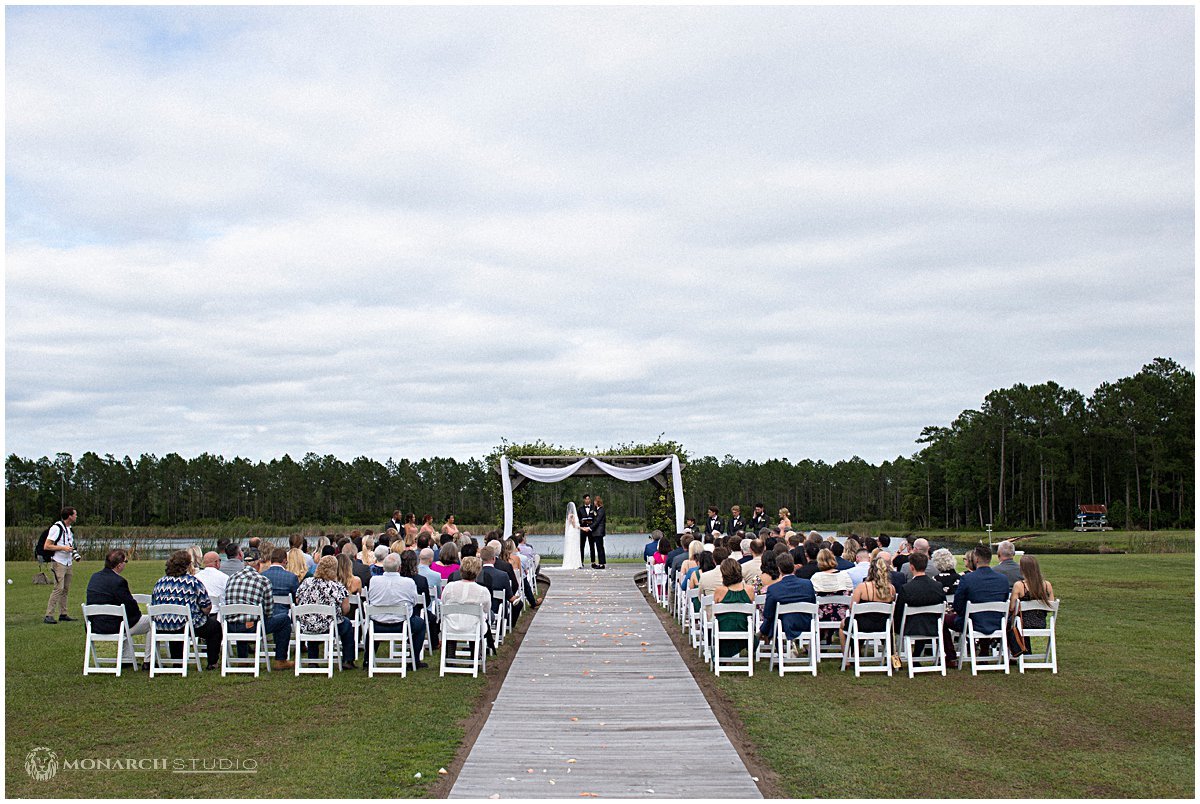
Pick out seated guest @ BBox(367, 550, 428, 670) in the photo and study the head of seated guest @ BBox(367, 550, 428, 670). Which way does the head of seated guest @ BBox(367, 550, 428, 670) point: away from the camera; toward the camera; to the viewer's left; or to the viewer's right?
away from the camera

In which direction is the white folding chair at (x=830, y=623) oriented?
away from the camera

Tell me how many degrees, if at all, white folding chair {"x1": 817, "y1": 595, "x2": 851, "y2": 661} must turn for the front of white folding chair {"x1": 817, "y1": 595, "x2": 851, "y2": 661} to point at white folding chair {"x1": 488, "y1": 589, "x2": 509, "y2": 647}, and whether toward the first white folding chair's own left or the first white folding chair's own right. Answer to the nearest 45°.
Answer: approximately 90° to the first white folding chair's own left

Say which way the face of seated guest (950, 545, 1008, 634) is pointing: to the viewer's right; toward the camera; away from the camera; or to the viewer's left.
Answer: away from the camera

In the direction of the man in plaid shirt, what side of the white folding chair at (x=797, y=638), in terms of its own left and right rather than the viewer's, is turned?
left

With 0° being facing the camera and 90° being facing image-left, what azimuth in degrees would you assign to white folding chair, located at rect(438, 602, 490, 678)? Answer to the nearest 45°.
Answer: approximately 180°

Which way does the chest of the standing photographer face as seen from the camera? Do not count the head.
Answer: to the viewer's right

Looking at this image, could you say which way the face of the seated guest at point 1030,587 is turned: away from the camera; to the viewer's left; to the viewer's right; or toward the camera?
away from the camera

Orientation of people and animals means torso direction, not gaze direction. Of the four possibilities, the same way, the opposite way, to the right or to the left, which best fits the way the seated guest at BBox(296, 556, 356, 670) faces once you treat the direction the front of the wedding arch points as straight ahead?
the opposite way

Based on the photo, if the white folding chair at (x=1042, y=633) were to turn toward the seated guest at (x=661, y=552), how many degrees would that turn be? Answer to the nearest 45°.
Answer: approximately 45° to its left

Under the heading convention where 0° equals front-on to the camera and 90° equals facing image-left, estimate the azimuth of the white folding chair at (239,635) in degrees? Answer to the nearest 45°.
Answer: approximately 180°

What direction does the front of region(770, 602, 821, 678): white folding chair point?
away from the camera

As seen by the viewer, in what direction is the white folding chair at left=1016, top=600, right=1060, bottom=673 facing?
away from the camera

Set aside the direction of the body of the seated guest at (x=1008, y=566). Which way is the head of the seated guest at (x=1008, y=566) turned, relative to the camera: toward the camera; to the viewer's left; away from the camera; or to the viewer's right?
away from the camera

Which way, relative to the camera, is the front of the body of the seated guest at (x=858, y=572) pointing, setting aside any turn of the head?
away from the camera

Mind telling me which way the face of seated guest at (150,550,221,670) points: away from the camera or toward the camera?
away from the camera

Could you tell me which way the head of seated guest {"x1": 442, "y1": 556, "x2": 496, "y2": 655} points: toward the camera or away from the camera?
away from the camera

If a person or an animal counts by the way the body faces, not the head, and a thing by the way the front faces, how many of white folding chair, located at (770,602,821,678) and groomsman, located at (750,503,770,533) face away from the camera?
1

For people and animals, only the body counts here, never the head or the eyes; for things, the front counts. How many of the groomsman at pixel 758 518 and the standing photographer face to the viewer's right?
1
